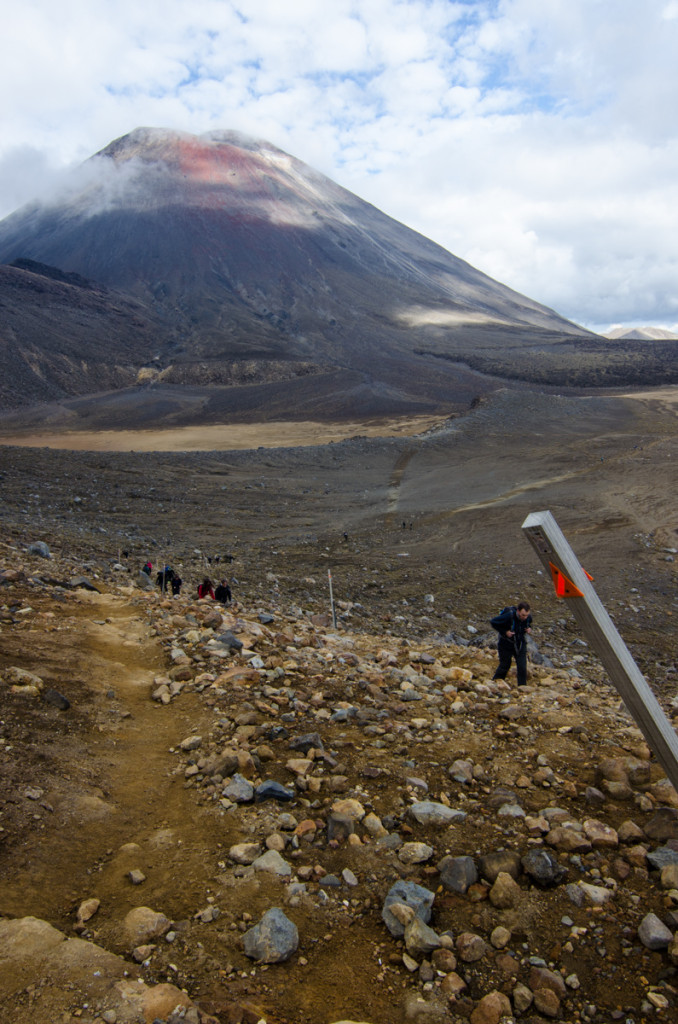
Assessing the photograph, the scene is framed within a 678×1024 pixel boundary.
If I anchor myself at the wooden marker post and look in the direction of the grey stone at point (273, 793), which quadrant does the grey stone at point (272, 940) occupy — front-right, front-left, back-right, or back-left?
front-left

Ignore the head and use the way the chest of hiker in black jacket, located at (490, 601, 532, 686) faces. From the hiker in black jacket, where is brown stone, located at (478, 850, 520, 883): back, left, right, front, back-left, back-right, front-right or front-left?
front-right

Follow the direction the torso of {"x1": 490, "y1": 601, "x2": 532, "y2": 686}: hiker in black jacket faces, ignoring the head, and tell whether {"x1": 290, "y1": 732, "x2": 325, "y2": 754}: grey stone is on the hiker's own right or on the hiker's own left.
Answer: on the hiker's own right

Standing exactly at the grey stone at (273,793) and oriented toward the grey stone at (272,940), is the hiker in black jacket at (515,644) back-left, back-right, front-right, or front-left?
back-left

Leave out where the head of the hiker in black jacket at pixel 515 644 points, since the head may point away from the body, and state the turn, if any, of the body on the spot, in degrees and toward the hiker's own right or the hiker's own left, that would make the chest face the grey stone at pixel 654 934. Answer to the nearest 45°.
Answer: approximately 45° to the hiker's own right

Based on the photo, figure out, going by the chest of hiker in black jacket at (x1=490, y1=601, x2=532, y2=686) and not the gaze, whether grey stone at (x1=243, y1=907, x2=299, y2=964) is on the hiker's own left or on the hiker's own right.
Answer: on the hiker's own right

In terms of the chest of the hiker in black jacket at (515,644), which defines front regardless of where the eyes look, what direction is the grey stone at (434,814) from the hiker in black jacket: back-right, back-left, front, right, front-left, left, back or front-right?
front-right

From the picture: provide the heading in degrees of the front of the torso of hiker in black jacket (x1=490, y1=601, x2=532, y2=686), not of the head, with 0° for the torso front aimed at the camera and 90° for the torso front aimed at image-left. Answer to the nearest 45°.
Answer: approximately 315°

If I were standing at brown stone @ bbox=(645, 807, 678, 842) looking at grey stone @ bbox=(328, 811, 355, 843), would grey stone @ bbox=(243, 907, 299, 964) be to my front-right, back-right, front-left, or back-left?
front-left

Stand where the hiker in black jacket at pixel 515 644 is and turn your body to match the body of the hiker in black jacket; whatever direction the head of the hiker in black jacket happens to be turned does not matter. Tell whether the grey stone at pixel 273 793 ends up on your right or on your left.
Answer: on your right

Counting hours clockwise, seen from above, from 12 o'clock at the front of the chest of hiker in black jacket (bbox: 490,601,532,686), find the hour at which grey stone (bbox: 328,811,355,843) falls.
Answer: The grey stone is roughly at 2 o'clock from the hiker in black jacket.

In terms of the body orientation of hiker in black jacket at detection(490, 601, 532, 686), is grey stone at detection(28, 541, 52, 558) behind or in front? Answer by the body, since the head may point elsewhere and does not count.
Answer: behind
